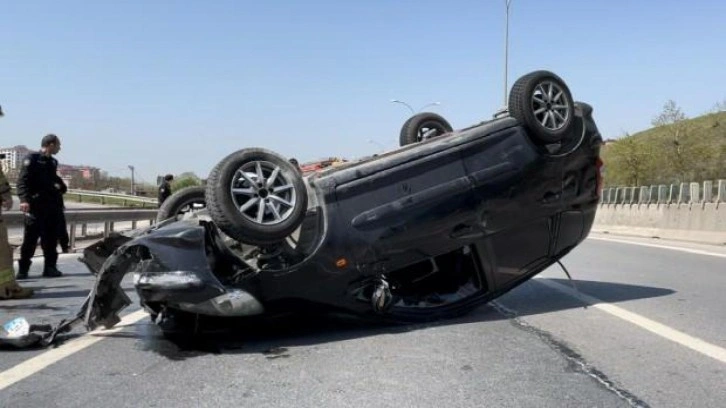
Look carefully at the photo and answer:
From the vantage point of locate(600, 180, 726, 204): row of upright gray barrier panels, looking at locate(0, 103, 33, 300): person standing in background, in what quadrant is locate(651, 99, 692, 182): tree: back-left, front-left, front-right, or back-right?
back-right

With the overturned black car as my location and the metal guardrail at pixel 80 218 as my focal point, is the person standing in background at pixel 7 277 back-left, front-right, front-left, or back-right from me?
front-left

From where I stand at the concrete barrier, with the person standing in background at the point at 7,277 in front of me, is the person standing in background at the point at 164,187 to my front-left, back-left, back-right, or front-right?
front-right
